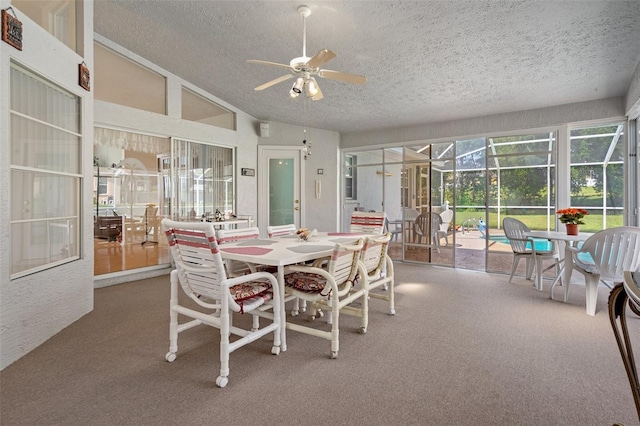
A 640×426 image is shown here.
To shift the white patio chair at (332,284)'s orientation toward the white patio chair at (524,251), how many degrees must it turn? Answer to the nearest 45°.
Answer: approximately 90° to its right

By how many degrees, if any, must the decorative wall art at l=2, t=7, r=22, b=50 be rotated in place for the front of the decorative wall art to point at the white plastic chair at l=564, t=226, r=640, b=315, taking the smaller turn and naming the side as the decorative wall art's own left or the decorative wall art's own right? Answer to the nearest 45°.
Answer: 0° — it already faces it

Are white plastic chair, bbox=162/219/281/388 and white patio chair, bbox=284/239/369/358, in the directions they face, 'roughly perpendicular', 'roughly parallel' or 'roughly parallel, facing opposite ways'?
roughly perpendicular

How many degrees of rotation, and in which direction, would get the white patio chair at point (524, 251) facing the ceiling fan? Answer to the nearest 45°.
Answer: approximately 90° to its right

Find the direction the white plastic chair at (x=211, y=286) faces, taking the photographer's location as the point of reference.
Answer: facing away from the viewer and to the right of the viewer

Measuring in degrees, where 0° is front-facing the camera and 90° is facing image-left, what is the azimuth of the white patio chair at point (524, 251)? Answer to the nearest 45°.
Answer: approximately 315°

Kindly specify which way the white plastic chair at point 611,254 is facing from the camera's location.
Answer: facing away from the viewer and to the left of the viewer

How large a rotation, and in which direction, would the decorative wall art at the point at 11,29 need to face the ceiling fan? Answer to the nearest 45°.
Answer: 0° — it already faces it

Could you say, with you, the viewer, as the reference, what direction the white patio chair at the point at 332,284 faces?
facing away from the viewer and to the left of the viewer

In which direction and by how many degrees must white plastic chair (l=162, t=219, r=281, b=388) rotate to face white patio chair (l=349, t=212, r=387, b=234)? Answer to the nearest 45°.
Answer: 0° — it already faces it
